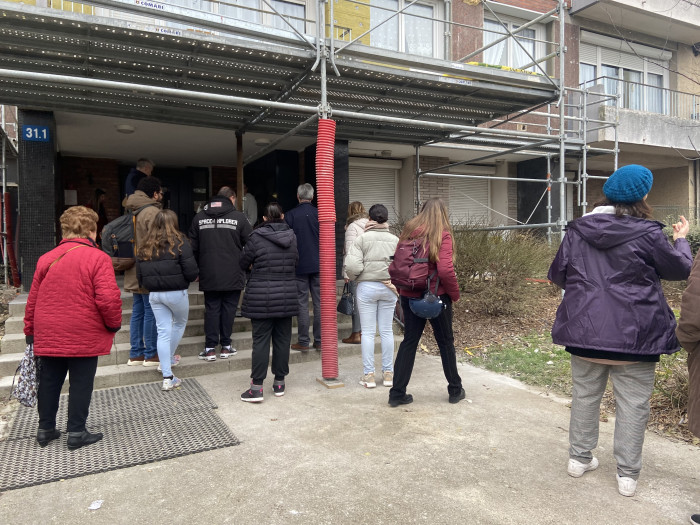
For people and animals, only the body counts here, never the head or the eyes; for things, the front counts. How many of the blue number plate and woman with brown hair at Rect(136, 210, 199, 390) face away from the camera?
1

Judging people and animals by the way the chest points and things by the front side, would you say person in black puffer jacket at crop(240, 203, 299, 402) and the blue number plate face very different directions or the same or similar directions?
very different directions

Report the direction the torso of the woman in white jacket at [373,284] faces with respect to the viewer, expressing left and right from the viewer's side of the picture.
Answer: facing away from the viewer

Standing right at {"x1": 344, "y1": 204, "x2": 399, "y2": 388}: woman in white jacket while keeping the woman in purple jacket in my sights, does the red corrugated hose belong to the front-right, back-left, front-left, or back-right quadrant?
back-right

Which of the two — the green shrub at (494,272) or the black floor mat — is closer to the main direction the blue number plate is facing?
the black floor mat

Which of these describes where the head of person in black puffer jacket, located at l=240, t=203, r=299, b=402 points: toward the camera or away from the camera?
away from the camera

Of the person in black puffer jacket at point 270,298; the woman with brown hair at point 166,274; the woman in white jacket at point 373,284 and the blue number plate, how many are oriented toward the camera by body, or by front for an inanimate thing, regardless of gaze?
1

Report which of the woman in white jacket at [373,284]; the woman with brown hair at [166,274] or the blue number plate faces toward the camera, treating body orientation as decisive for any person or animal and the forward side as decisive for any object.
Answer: the blue number plate

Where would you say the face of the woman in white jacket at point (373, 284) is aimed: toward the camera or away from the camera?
away from the camera

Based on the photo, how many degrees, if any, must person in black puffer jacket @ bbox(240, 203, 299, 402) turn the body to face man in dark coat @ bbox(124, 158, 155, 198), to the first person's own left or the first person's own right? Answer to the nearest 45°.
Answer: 0° — they already face them

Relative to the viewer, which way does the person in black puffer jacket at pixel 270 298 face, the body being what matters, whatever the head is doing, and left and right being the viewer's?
facing away from the viewer and to the left of the viewer

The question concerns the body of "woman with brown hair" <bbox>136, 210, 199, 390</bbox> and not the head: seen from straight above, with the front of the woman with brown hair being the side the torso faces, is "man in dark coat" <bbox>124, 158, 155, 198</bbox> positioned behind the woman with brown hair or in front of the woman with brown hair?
in front

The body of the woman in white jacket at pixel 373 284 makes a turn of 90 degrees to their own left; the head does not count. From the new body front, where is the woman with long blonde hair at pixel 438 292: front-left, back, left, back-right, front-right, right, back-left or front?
back-left

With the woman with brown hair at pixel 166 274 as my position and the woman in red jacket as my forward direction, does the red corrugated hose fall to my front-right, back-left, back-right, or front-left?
back-left

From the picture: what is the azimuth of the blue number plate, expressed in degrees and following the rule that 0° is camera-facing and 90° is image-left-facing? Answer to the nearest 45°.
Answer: approximately 0°

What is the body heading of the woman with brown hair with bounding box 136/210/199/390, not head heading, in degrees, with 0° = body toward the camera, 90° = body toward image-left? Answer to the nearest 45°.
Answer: approximately 180°

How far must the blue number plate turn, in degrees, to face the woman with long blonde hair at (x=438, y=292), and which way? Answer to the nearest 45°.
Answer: approximately 45° to its left
